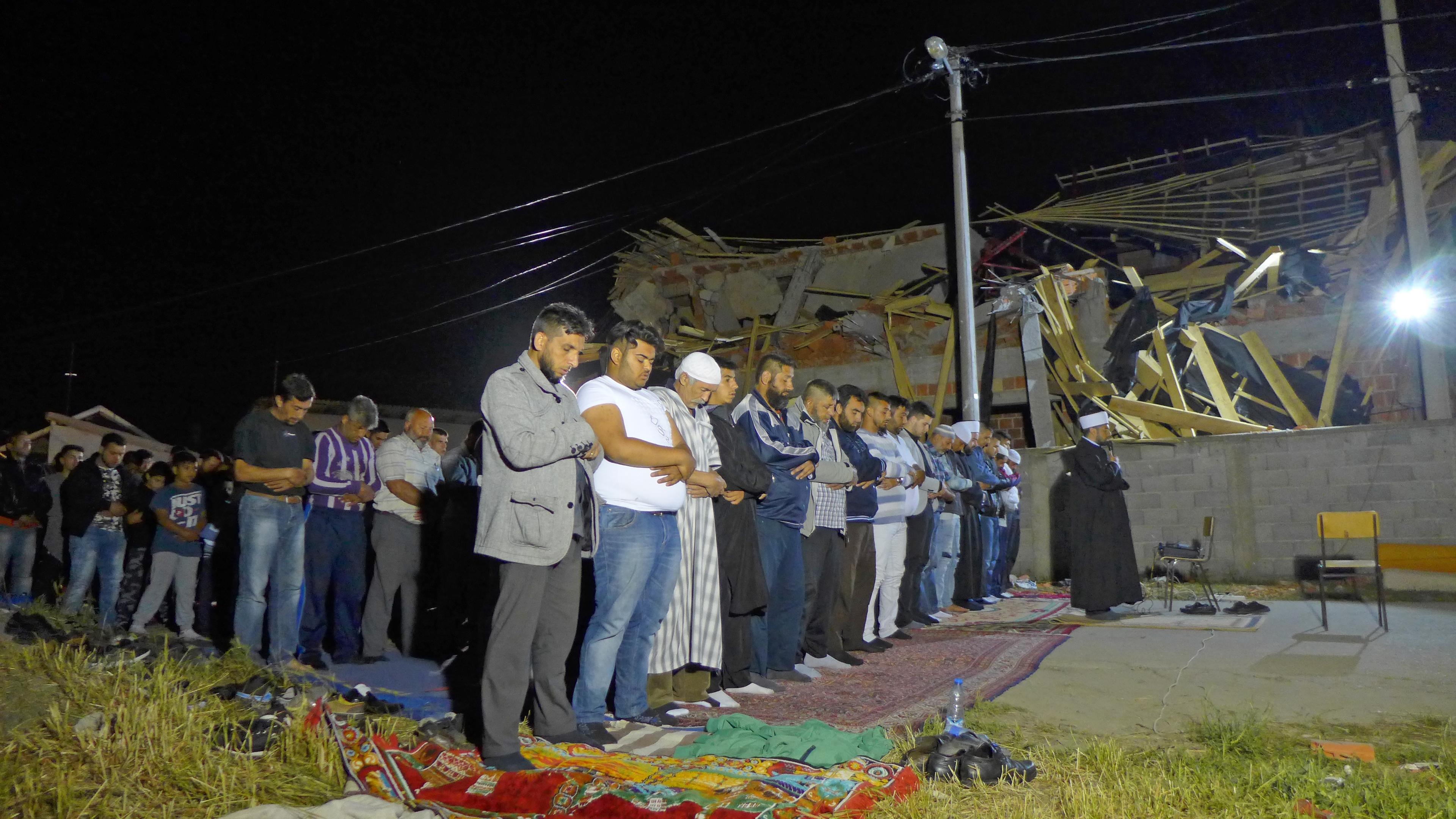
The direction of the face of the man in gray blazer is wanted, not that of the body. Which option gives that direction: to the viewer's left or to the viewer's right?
to the viewer's right

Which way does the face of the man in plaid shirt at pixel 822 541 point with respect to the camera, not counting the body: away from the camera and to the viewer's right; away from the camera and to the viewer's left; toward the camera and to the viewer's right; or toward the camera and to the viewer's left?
toward the camera and to the viewer's right

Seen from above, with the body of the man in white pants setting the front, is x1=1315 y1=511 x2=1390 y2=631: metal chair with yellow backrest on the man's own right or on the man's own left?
on the man's own left

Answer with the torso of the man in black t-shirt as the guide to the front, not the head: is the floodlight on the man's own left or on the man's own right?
on the man's own left

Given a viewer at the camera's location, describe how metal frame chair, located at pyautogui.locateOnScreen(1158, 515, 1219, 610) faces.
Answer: facing to the left of the viewer

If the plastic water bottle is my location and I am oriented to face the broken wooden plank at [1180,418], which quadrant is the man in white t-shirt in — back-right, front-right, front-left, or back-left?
back-left

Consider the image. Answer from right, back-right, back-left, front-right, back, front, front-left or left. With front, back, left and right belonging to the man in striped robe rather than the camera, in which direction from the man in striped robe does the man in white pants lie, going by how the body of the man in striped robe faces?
left

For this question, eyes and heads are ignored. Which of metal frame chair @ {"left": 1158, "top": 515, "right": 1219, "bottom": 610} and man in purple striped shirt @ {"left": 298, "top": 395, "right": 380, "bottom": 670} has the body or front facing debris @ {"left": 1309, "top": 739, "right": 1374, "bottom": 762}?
the man in purple striped shirt

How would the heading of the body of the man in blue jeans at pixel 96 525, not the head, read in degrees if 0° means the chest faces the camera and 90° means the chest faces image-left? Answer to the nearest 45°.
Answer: approximately 315°

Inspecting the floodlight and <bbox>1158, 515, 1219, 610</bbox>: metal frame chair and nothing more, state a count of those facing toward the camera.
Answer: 1

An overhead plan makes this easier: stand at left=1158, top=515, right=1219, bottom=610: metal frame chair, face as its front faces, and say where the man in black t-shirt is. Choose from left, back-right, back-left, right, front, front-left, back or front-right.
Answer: front-left
